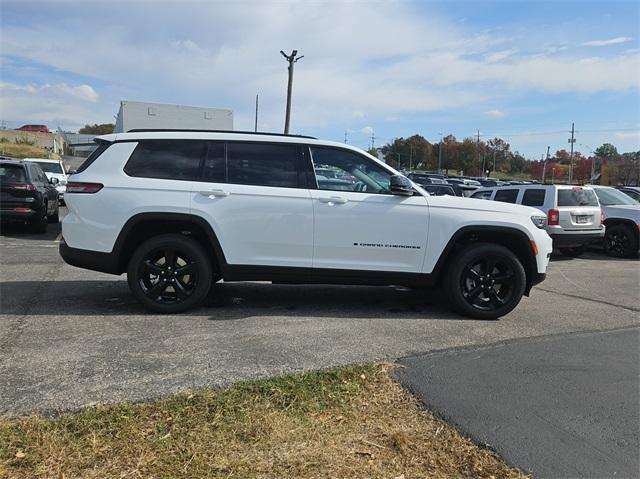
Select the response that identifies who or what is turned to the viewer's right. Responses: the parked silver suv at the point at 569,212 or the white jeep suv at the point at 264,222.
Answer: the white jeep suv

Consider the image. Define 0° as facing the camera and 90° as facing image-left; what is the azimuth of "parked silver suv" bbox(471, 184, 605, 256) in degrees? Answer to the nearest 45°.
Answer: approximately 135°

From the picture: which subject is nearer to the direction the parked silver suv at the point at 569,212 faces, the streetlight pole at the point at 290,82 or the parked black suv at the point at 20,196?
the streetlight pole

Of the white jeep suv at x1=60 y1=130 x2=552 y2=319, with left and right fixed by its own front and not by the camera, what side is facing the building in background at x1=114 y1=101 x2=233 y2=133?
left

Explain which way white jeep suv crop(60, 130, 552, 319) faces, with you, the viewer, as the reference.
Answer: facing to the right of the viewer

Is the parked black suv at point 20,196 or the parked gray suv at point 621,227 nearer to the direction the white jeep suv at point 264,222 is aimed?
the parked gray suv

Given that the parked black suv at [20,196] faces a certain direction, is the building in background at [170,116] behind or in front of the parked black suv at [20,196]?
in front

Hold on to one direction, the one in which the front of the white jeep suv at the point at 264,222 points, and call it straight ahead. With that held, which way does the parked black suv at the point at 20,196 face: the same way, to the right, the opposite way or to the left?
to the left

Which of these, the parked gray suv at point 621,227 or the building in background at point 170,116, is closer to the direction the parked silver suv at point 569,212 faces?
the building in background

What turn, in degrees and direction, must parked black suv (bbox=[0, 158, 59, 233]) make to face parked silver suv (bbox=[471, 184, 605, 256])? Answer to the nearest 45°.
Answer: approximately 90° to its right

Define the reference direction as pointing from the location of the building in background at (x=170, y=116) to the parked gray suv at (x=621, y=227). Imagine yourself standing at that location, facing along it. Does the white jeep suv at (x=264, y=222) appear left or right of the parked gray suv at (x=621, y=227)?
right

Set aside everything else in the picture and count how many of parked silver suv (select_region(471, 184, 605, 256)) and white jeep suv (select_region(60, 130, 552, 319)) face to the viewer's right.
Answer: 1

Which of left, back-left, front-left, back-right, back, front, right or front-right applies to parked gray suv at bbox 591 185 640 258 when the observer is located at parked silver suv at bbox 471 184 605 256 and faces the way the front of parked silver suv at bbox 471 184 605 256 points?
right

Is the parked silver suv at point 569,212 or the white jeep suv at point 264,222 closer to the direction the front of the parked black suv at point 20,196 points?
the parked silver suv

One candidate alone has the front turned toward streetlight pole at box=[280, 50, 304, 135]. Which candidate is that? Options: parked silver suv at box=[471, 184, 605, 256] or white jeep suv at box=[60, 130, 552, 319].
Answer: the parked silver suv

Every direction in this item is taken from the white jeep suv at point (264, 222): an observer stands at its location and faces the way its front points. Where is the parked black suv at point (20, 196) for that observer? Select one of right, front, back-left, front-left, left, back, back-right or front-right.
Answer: back-left

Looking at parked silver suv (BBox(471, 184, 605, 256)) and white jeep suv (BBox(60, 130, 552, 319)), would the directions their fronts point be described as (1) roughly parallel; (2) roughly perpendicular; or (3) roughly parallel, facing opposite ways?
roughly perpendicular

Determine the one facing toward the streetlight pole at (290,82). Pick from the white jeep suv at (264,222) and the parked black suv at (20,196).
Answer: the parked black suv

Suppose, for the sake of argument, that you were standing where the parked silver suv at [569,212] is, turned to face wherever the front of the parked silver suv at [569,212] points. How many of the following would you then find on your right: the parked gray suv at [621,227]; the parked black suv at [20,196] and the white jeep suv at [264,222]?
1
